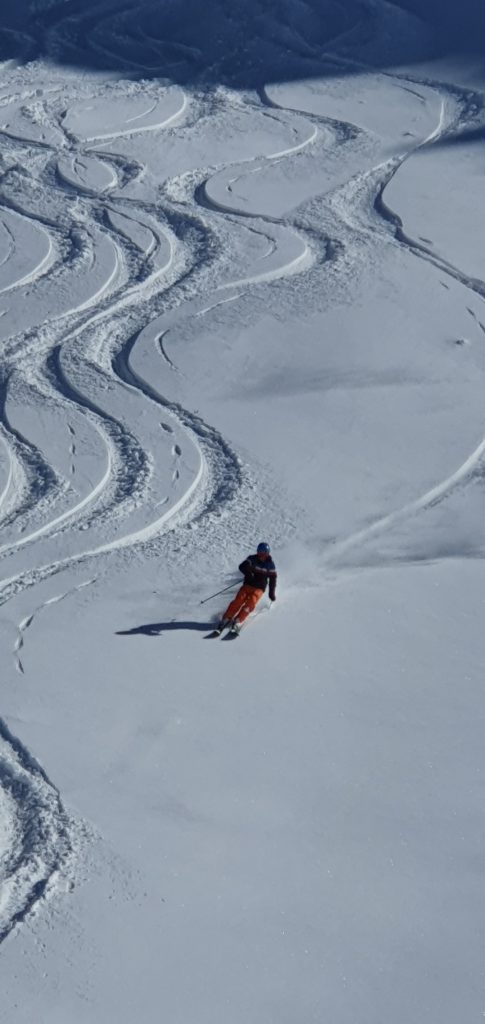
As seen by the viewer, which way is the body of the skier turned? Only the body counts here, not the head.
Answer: toward the camera
